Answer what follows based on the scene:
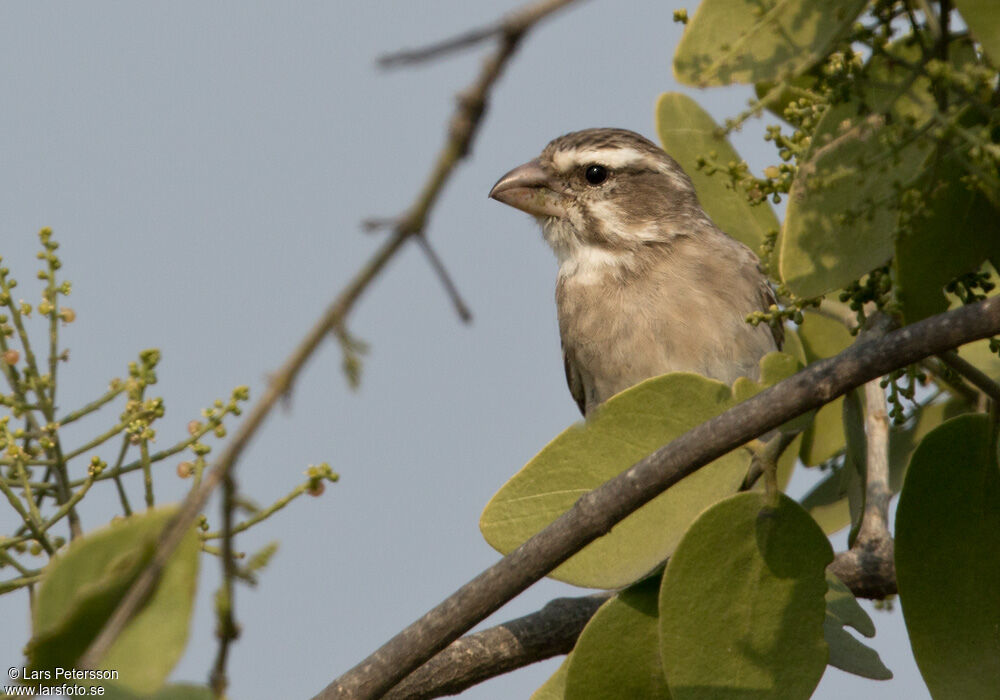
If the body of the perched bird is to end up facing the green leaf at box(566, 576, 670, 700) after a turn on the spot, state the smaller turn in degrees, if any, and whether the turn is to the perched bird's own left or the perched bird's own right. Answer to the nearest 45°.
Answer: approximately 45° to the perched bird's own left

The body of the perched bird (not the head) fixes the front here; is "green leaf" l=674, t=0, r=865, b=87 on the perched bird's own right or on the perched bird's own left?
on the perched bird's own left

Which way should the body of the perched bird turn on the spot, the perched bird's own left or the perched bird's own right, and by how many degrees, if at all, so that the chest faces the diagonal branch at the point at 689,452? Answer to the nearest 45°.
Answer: approximately 45° to the perched bird's own left

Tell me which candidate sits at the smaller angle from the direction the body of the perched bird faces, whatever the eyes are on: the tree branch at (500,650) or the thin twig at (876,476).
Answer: the tree branch

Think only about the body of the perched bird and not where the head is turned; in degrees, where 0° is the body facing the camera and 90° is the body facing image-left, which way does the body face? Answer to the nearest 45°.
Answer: approximately 45°

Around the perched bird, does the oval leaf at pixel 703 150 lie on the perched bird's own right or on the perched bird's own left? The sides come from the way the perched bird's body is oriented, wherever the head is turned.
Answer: on the perched bird's own left

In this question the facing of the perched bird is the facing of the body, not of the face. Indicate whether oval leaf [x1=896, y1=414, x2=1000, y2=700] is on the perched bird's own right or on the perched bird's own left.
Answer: on the perched bird's own left
